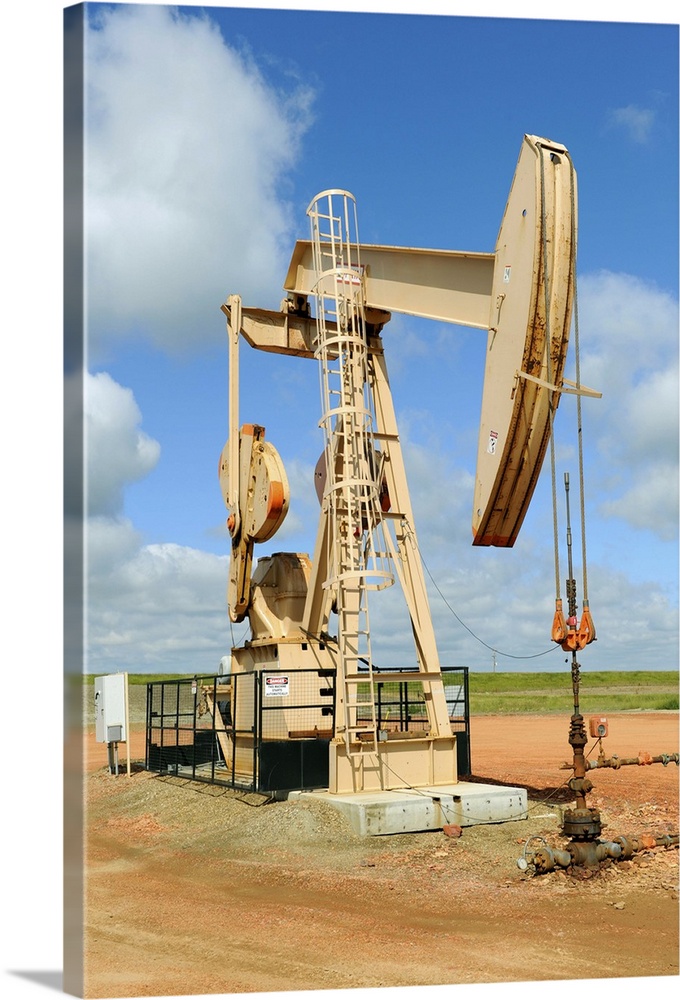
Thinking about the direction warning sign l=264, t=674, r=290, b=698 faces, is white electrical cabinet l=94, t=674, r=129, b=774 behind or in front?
behind

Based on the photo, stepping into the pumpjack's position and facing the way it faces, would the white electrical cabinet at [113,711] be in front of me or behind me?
behind

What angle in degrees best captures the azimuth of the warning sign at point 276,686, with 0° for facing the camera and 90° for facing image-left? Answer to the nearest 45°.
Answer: approximately 0°
